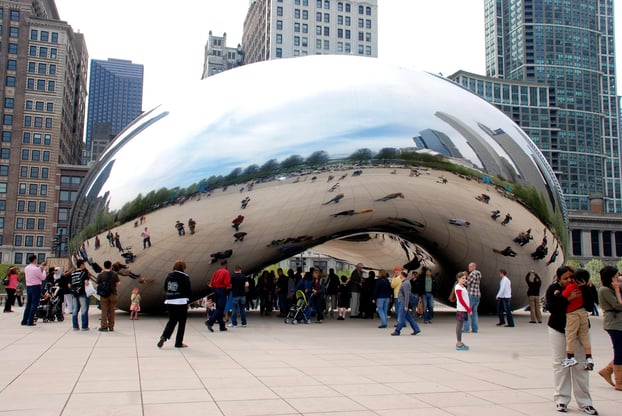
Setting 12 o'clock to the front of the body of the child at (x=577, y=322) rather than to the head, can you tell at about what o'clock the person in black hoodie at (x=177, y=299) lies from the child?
The person in black hoodie is roughly at 11 o'clock from the child.

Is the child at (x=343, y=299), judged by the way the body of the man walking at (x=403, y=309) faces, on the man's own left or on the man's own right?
on the man's own right

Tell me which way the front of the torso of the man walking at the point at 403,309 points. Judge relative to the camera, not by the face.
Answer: to the viewer's left

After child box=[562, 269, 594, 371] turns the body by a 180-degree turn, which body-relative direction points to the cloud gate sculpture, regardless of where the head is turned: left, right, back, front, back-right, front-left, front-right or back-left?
back-right

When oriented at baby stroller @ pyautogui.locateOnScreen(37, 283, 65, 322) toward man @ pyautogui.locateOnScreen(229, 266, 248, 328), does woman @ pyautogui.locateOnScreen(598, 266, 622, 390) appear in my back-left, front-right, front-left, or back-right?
front-right
